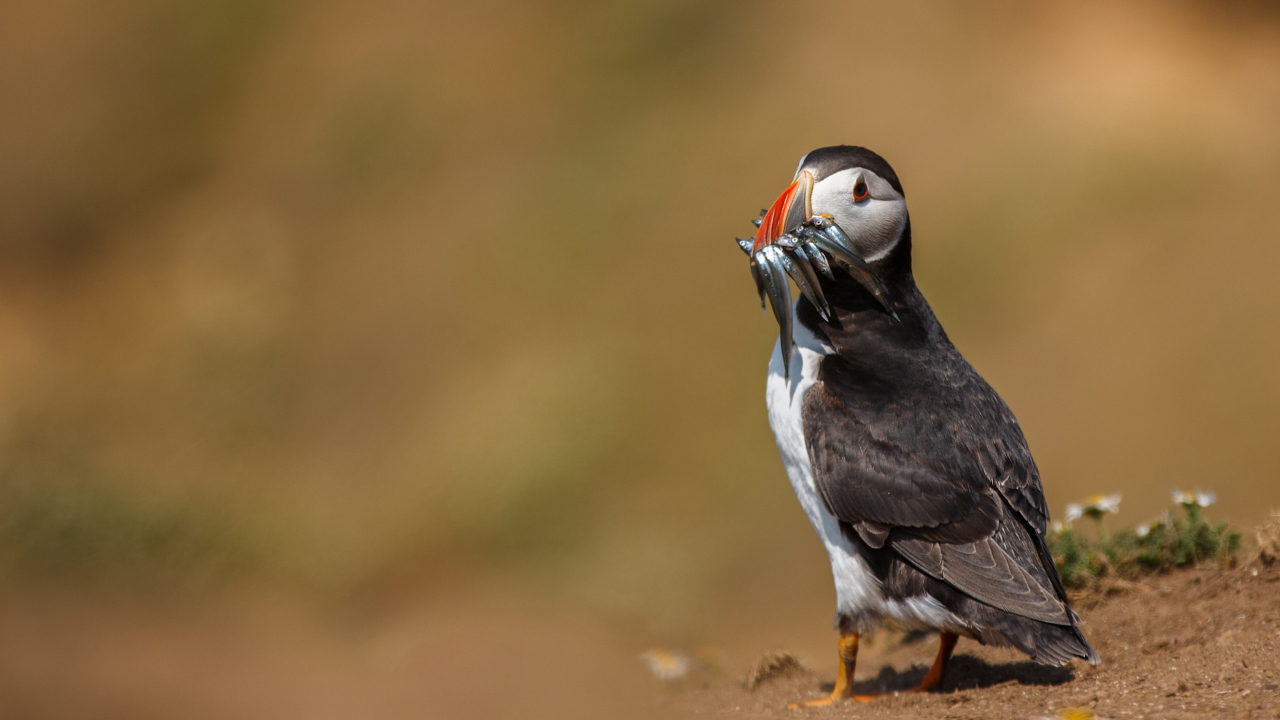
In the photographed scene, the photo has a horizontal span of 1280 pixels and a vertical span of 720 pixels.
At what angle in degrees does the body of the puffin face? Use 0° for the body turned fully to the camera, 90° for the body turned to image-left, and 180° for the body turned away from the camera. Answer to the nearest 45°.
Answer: approximately 90°

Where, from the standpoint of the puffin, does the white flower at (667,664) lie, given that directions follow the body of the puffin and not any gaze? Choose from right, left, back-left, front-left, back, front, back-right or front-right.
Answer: front-right
